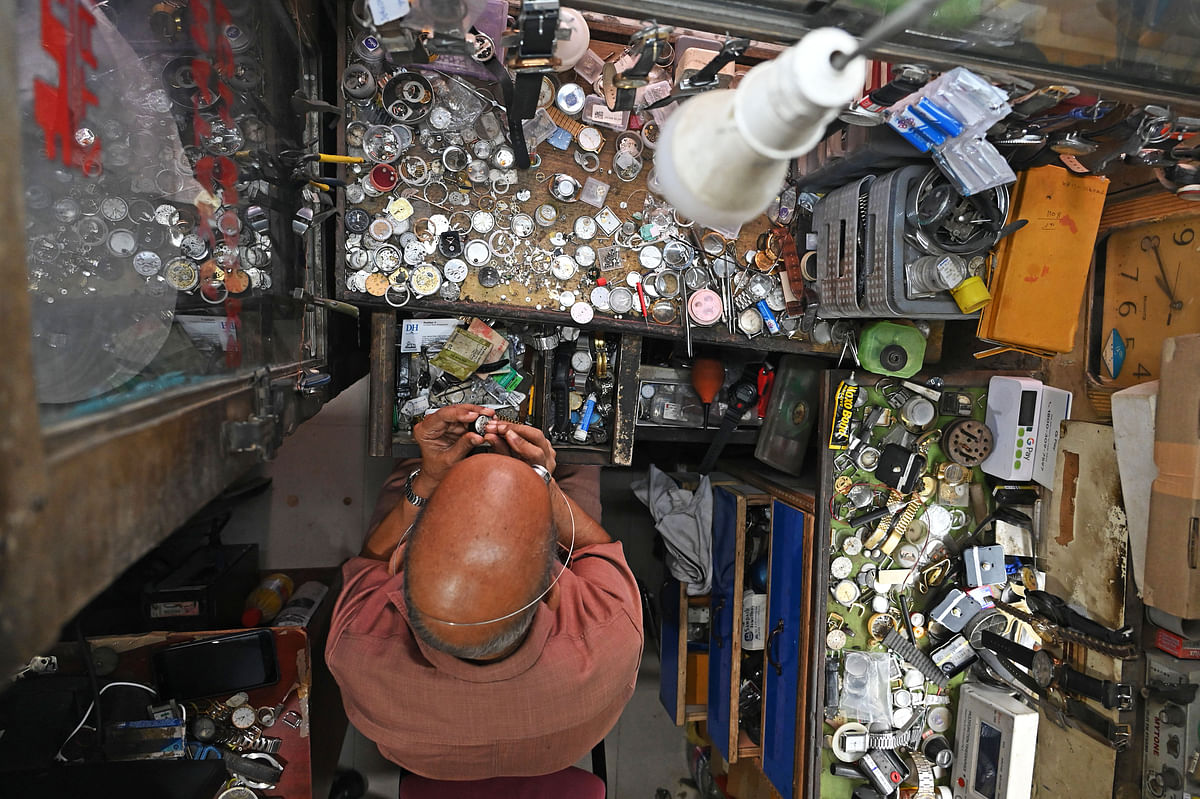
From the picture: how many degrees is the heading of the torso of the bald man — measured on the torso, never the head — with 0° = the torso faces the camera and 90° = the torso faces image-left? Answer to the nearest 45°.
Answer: approximately 180°

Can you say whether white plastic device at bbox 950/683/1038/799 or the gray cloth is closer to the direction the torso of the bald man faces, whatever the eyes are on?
the gray cloth

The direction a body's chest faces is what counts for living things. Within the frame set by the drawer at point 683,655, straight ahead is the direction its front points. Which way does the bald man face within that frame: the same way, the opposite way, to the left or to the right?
to the right

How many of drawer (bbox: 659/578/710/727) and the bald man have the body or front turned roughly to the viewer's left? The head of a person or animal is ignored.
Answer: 1

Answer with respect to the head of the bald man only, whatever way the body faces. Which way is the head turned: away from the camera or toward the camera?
away from the camera

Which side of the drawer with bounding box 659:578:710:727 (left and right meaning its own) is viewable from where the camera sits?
left

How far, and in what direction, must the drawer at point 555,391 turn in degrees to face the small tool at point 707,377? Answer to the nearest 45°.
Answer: approximately 90° to its left

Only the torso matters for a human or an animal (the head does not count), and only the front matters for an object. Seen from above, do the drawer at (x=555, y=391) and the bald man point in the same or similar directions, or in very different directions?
very different directions

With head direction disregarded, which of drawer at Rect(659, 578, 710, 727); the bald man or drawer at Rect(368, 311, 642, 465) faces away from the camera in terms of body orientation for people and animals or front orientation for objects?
the bald man
